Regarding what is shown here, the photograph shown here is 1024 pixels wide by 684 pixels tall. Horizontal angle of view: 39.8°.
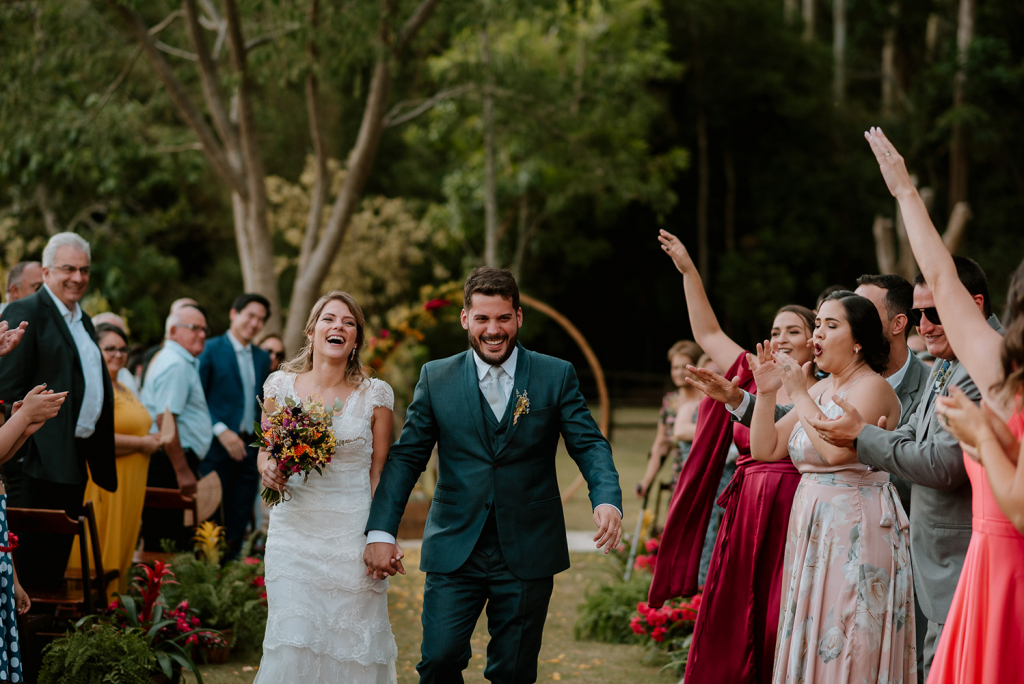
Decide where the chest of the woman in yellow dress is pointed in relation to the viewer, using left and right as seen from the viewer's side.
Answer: facing the viewer and to the right of the viewer

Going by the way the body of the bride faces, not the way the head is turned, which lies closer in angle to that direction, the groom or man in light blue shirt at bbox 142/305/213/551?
the groom

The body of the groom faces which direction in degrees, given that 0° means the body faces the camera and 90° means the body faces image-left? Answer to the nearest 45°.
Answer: approximately 0°

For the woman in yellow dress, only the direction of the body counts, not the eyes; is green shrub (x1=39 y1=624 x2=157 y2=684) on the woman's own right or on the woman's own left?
on the woman's own right

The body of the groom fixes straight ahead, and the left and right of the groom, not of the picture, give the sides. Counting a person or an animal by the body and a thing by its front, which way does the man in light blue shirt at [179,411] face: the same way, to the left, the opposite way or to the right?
to the left

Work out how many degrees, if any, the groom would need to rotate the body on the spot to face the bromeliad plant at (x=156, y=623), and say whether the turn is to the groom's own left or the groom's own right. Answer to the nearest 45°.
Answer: approximately 135° to the groom's own right

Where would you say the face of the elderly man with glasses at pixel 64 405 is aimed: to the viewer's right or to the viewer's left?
to the viewer's right

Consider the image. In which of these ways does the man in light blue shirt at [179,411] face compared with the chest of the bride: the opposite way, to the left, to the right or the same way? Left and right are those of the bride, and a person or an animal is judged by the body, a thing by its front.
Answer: to the left

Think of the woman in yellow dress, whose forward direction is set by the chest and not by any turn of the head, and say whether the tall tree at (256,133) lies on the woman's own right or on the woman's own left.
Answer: on the woman's own left

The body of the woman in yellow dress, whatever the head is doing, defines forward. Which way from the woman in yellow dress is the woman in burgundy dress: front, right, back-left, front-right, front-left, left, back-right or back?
front

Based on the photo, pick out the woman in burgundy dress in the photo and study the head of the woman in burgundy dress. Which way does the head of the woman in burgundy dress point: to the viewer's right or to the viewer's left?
to the viewer's left

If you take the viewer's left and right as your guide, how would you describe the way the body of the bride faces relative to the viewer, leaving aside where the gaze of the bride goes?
facing the viewer

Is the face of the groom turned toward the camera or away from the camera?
toward the camera

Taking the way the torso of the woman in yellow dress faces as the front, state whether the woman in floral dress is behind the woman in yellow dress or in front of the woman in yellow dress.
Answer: in front

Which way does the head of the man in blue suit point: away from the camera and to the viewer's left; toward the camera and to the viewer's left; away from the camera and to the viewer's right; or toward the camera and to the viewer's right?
toward the camera and to the viewer's right

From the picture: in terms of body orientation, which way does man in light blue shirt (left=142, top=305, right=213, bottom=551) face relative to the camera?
to the viewer's right
